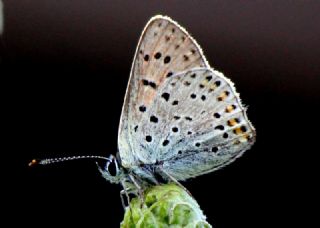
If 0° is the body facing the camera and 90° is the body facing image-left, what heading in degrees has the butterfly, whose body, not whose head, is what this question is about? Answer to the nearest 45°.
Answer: approximately 90°
